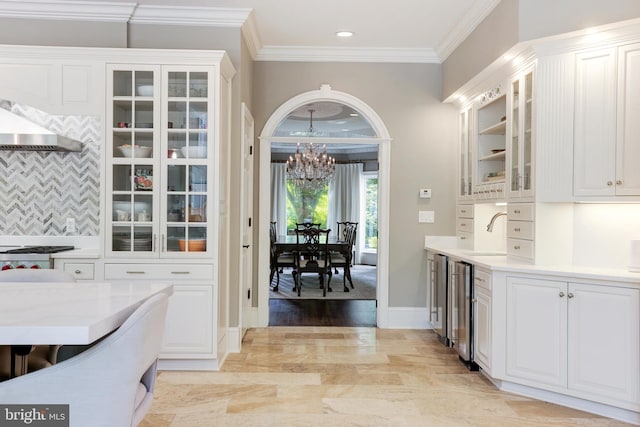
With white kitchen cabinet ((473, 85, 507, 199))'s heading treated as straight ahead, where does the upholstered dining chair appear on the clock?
The upholstered dining chair is roughly at 11 o'clock from the white kitchen cabinet.

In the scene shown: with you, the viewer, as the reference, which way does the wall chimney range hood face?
facing the viewer

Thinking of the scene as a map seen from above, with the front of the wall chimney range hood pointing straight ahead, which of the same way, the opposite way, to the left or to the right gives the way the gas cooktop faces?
the same way

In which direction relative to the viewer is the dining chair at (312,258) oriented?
away from the camera

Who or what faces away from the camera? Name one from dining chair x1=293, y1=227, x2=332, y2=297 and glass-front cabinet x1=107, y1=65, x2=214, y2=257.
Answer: the dining chair

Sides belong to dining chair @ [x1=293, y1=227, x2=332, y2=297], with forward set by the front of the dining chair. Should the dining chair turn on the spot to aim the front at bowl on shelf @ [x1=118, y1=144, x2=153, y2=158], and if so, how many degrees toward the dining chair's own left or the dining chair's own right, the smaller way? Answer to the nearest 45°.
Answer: approximately 135° to the dining chair's own left

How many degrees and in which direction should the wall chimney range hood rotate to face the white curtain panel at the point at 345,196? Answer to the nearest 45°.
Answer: approximately 135° to its left

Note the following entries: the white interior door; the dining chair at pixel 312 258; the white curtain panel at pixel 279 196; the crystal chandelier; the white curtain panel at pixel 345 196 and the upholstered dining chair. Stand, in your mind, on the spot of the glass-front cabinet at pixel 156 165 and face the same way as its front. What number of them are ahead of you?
1

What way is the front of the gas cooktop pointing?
toward the camera

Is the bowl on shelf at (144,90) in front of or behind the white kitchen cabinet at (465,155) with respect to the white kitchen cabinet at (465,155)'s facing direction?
in front

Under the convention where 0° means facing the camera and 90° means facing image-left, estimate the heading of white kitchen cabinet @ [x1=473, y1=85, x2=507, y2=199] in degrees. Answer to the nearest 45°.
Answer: approximately 45°

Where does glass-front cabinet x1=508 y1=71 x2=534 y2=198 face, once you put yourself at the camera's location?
facing the viewer and to the left of the viewer

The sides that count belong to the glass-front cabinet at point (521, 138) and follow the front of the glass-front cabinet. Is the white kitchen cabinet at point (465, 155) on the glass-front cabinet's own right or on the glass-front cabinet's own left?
on the glass-front cabinet's own right

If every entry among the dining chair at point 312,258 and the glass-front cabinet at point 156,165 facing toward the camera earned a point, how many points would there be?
1

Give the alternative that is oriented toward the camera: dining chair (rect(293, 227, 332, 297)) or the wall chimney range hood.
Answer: the wall chimney range hood

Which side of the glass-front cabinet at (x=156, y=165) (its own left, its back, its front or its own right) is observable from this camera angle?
front

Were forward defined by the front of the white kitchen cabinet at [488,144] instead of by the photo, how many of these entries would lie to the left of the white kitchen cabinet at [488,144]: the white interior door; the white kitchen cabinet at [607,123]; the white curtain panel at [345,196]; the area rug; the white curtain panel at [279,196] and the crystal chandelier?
1
